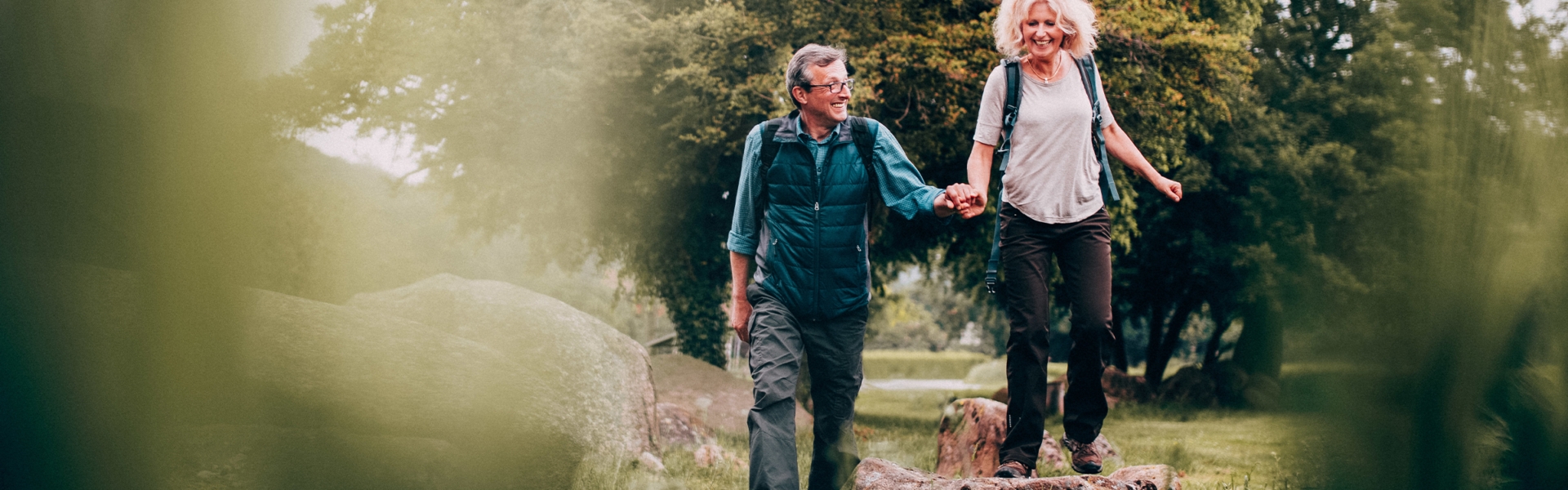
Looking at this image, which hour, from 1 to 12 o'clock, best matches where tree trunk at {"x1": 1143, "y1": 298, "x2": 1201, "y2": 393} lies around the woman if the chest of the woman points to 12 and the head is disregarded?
The tree trunk is roughly at 6 o'clock from the woman.

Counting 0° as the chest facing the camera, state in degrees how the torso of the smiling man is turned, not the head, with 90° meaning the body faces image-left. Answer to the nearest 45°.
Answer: approximately 0°

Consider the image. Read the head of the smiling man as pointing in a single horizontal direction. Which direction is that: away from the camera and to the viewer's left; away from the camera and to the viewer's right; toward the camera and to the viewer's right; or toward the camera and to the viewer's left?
toward the camera and to the viewer's right

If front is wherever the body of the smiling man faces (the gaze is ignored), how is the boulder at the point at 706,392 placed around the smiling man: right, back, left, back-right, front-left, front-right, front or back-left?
back

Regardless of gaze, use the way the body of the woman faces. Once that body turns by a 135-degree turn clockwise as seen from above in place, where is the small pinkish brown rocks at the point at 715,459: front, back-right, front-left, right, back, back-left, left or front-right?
front

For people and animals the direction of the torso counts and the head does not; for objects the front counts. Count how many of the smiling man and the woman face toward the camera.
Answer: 2

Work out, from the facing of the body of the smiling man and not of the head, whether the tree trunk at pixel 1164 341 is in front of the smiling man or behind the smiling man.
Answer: behind

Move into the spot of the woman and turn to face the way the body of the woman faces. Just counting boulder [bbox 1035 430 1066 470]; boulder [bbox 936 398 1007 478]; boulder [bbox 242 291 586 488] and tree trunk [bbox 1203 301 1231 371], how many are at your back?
3
